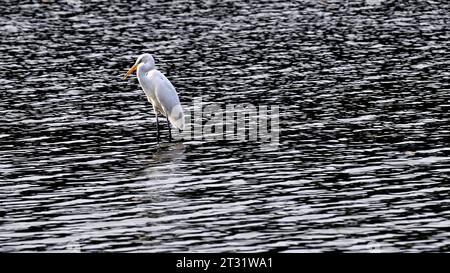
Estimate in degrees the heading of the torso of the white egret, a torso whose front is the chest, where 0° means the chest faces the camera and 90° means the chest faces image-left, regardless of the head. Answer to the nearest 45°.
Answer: approximately 90°
